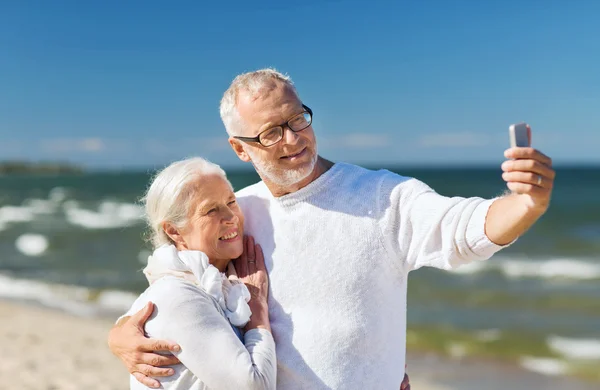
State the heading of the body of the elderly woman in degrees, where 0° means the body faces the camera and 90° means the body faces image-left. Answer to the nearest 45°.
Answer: approximately 315°

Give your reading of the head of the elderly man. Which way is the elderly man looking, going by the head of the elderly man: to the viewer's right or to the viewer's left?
to the viewer's right
